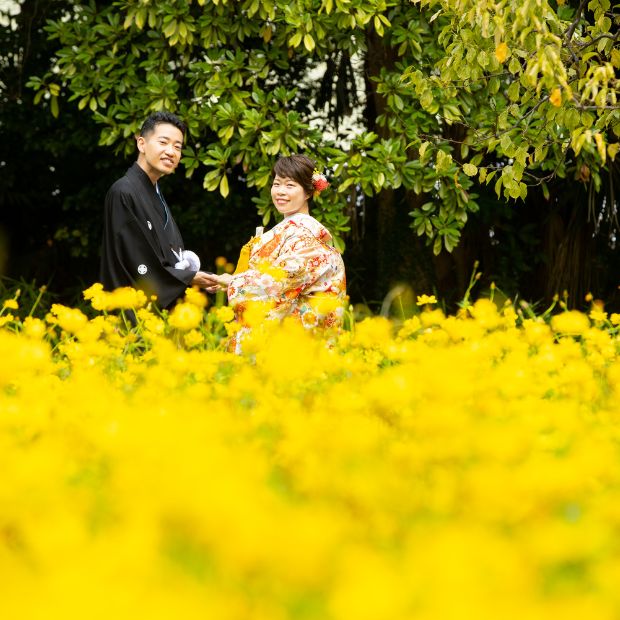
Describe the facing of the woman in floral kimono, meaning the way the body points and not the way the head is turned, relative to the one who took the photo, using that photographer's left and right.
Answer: facing to the left of the viewer

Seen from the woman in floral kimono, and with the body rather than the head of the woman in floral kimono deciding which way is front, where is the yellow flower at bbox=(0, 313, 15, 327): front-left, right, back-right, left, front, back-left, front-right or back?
front-left
